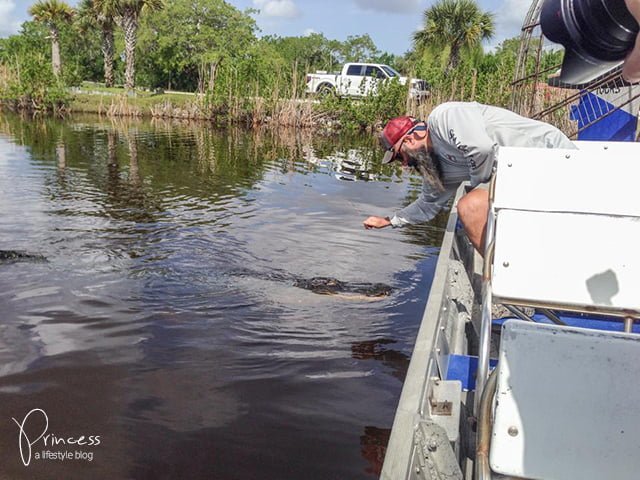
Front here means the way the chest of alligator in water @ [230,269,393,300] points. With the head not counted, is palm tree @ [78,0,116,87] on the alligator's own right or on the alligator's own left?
on the alligator's own left

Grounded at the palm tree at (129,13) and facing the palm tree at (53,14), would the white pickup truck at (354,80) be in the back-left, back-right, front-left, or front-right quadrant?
back-left

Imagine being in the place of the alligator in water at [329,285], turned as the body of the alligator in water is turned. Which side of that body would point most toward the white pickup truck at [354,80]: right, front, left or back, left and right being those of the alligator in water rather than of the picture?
left

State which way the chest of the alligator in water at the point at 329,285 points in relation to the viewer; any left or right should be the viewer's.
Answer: facing to the right of the viewer

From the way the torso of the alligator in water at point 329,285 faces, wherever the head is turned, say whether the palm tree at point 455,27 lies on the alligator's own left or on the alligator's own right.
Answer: on the alligator's own left

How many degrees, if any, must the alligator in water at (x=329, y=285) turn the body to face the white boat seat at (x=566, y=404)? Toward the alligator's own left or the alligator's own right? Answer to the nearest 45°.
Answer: approximately 90° to the alligator's own right

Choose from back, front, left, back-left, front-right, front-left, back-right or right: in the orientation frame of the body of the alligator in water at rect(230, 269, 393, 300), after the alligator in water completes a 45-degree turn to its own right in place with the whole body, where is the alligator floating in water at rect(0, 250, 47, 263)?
back-right
